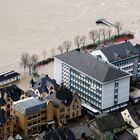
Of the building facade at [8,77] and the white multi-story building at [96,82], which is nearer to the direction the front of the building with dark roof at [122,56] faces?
the white multi-story building

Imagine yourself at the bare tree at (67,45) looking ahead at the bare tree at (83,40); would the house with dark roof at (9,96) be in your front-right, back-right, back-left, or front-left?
back-right

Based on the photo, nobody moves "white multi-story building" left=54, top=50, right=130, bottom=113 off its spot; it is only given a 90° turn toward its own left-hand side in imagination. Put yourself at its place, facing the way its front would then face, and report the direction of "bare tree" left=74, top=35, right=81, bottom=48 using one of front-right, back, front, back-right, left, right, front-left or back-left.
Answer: back-left

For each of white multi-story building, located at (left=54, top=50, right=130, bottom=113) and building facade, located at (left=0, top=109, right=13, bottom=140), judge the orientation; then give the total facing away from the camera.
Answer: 0

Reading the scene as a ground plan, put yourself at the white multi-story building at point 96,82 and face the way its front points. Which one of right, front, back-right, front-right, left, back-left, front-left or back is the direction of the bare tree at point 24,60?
right

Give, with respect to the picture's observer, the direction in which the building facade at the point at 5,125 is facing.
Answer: facing the viewer and to the right of the viewer

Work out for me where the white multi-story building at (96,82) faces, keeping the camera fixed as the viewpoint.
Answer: facing the viewer and to the left of the viewer

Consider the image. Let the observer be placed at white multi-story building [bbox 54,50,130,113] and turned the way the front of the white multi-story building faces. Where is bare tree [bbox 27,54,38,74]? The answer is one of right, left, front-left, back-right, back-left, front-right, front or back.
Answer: right

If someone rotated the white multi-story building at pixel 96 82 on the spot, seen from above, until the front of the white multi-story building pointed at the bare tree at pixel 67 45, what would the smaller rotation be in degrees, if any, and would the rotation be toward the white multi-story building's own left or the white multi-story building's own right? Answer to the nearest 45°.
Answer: approximately 135° to the white multi-story building's own right

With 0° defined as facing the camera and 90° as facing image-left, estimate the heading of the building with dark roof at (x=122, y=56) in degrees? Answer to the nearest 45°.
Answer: approximately 315°
